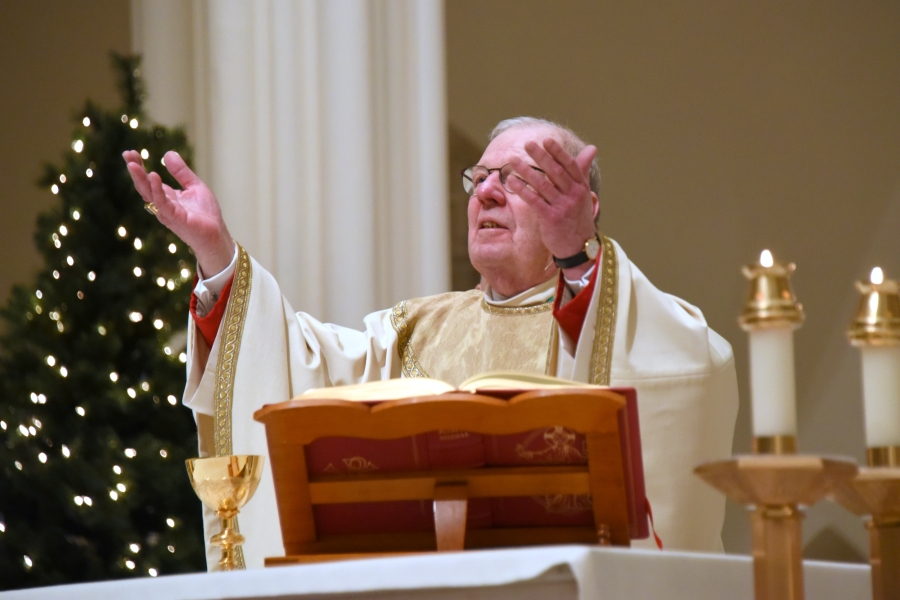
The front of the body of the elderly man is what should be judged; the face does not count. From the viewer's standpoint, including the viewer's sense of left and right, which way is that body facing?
facing the viewer and to the left of the viewer

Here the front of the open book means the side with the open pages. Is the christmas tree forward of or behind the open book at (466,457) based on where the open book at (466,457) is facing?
forward

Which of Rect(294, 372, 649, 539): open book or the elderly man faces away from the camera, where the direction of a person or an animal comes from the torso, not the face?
the open book

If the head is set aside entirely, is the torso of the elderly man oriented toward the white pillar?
no

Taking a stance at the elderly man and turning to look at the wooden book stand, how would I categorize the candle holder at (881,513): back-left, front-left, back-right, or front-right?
front-left

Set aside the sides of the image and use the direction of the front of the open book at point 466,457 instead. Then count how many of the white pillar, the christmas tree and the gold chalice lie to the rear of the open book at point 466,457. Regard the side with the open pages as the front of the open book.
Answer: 0

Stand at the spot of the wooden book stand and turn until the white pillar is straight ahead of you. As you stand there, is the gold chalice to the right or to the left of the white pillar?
left

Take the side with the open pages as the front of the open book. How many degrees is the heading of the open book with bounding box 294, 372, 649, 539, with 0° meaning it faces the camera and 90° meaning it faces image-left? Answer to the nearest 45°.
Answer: approximately 180°

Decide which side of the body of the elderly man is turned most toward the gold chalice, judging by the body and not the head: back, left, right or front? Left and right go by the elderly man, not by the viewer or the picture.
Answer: front

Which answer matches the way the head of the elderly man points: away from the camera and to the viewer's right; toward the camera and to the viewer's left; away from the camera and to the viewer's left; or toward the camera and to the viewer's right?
toward the camera and to the viewer's left

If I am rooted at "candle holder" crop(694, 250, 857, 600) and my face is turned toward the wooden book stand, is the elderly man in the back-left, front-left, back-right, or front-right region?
front-right

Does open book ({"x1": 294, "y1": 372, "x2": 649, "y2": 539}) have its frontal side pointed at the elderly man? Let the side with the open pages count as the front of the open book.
yes

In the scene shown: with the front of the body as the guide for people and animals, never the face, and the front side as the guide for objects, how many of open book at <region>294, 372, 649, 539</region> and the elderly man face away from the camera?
1
